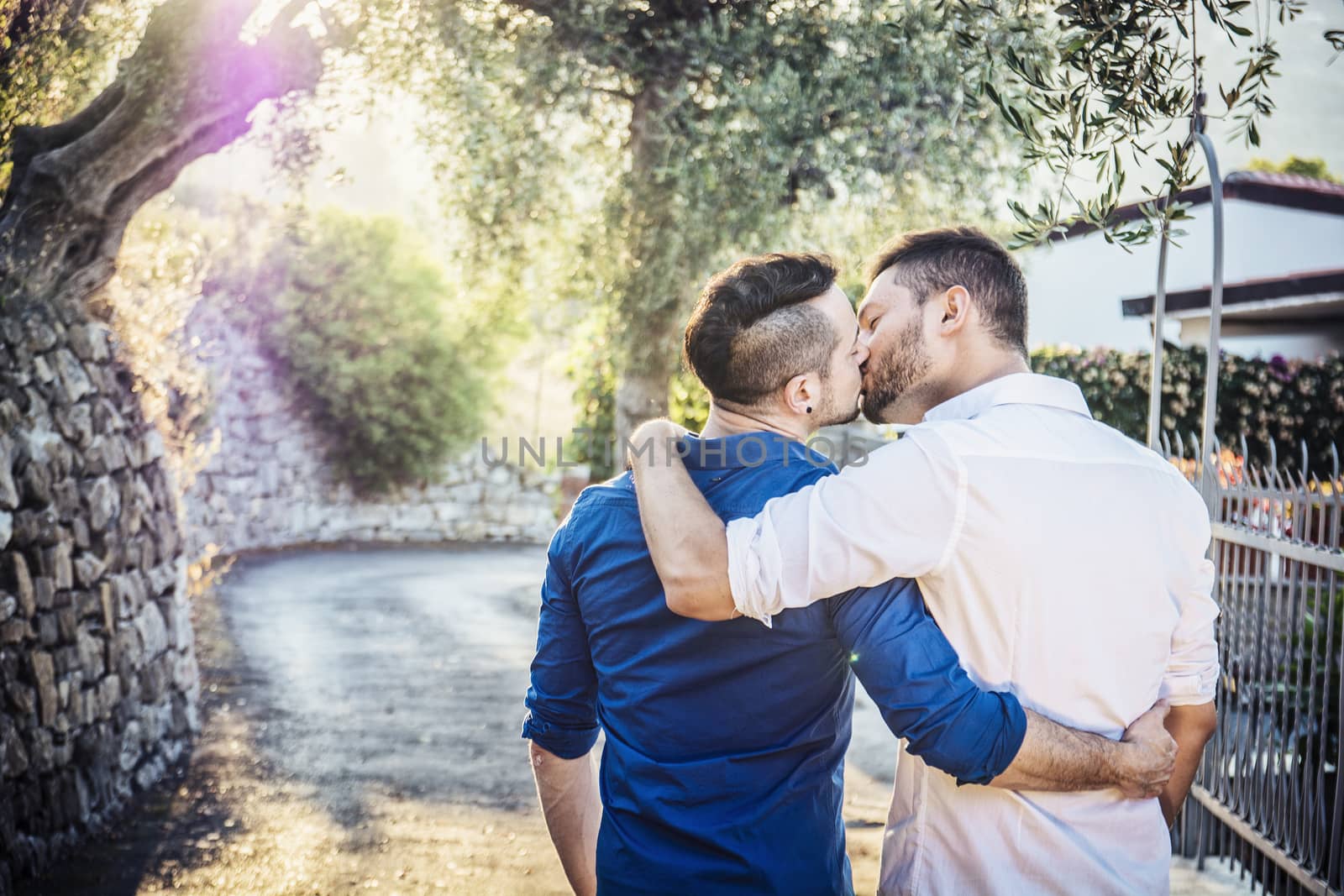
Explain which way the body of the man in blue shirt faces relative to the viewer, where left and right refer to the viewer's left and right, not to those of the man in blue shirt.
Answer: facing away from the viewer

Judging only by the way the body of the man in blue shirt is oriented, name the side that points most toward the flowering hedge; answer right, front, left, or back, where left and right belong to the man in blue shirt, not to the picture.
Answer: front

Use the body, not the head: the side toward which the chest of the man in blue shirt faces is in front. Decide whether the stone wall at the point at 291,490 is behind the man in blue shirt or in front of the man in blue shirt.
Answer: in front

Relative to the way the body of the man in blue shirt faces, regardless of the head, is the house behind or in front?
in front

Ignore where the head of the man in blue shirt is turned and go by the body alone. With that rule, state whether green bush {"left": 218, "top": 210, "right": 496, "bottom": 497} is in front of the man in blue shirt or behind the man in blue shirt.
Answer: in front

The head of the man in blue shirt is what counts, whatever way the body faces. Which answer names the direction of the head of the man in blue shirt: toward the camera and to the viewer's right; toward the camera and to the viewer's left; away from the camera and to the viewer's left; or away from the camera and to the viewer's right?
away from the camera and to the viewer's right

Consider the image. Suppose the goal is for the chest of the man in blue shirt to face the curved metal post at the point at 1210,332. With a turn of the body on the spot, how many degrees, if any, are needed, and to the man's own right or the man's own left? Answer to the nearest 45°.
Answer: approximately 45° to the man's own right

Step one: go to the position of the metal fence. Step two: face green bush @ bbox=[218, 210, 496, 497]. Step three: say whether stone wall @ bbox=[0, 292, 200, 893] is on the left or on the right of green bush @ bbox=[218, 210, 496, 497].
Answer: left

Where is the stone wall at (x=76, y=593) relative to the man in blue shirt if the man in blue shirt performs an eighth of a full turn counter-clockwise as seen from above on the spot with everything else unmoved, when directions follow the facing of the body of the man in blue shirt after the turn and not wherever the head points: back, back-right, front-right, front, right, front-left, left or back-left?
front

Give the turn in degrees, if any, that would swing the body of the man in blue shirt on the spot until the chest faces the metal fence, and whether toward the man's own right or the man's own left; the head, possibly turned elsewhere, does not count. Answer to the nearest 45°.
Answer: approximately 45° to the man's own right
